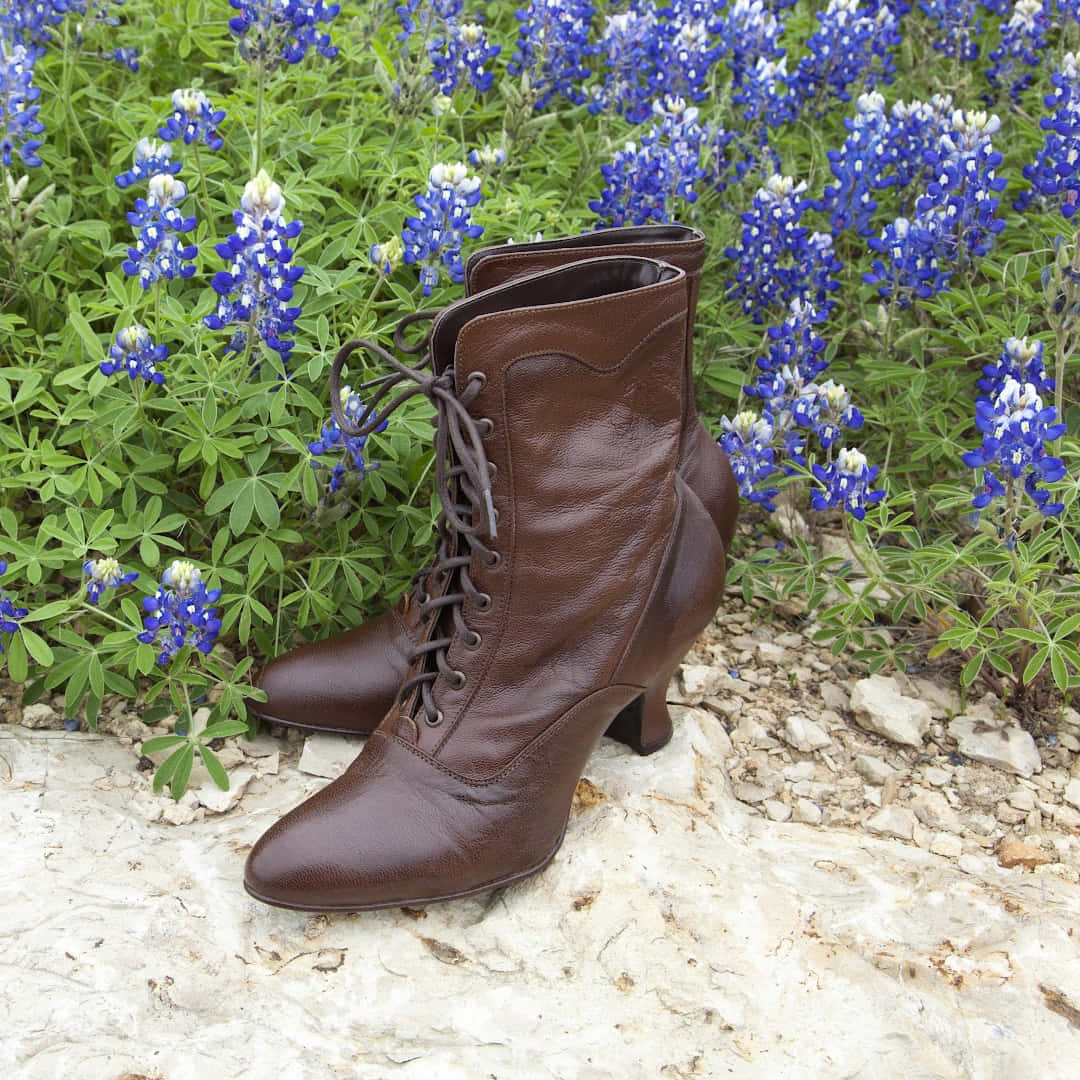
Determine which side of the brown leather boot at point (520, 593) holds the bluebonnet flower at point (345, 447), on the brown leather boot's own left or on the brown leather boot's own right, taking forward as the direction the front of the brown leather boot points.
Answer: on the brown leather boot's own right

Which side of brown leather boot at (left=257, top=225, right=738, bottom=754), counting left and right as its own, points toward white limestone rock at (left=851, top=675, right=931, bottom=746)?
back

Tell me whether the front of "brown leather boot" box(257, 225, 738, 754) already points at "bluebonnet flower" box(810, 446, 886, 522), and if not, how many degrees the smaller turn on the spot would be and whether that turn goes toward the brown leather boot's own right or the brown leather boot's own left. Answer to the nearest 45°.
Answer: approximately 180°

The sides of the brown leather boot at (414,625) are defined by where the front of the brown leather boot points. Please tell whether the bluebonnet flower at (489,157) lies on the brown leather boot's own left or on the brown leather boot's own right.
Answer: on the brown leather boot's own right

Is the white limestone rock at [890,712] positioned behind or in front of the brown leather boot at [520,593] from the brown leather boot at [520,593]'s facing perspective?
behind

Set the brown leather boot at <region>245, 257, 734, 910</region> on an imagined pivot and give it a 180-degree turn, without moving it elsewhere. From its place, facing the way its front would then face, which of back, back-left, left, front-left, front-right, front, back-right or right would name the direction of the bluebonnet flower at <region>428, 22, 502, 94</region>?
front-left

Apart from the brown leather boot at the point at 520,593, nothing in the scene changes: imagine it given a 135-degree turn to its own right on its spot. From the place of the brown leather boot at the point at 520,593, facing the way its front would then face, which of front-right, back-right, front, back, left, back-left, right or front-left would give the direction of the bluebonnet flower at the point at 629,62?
front

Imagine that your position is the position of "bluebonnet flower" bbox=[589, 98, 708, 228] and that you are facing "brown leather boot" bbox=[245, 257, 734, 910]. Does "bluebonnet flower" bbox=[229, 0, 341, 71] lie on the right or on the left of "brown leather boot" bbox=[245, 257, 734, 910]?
right

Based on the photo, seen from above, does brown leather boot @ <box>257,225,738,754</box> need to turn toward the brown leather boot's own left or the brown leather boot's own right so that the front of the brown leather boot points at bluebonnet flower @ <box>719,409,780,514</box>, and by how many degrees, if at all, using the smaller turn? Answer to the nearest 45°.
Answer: approximately 135° to the brown leather boot's own right

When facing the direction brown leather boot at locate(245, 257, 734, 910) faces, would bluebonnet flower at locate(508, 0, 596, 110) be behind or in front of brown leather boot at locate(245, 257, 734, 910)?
behind

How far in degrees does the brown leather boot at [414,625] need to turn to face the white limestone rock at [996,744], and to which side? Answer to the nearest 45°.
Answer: approximately 180°

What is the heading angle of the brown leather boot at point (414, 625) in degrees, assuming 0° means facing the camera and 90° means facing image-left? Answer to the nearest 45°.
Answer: approximately 90°
